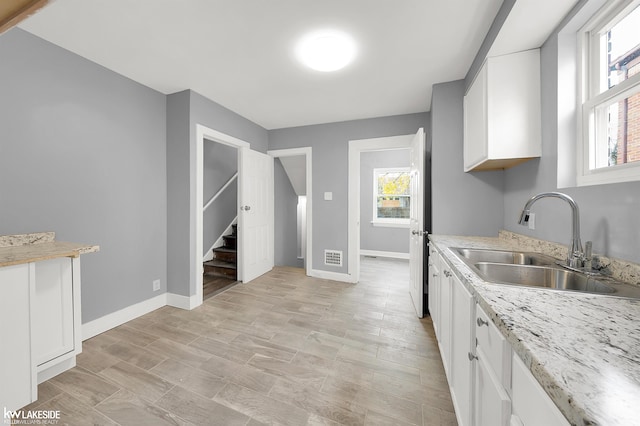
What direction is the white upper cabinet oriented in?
to the viewer's left

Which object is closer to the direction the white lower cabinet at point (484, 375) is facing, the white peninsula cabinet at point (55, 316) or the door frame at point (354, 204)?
the white peninsula cabinet

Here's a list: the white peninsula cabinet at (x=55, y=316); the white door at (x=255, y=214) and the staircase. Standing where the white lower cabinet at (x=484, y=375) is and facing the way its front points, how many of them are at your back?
0

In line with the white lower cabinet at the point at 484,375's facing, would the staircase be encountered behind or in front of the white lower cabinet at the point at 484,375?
in front

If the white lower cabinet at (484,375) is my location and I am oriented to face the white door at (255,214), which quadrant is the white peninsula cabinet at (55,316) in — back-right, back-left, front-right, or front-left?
front-left

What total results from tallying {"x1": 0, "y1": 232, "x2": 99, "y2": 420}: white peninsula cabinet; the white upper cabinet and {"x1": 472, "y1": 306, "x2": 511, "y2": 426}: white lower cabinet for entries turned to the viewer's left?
2

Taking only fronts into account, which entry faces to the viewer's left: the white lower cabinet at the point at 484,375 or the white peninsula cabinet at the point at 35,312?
the white lower cabinet

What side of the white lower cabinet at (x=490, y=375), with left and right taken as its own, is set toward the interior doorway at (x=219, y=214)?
front

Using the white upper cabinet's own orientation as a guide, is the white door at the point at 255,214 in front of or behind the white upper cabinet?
in front

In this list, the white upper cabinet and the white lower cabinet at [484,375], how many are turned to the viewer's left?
2

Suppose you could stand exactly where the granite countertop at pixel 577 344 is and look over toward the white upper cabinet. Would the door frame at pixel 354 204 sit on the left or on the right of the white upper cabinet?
left

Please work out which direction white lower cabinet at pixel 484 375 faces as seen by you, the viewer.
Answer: facing to the left of the viewer

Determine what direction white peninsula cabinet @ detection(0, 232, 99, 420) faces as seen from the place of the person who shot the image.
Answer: facing the viewer and to the right of the viewer

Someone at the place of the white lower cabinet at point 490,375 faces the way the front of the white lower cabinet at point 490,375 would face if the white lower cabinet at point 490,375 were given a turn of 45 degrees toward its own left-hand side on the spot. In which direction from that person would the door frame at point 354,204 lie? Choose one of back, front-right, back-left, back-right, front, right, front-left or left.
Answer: right

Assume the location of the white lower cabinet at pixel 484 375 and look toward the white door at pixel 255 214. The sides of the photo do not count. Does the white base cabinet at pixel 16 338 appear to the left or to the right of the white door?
left
